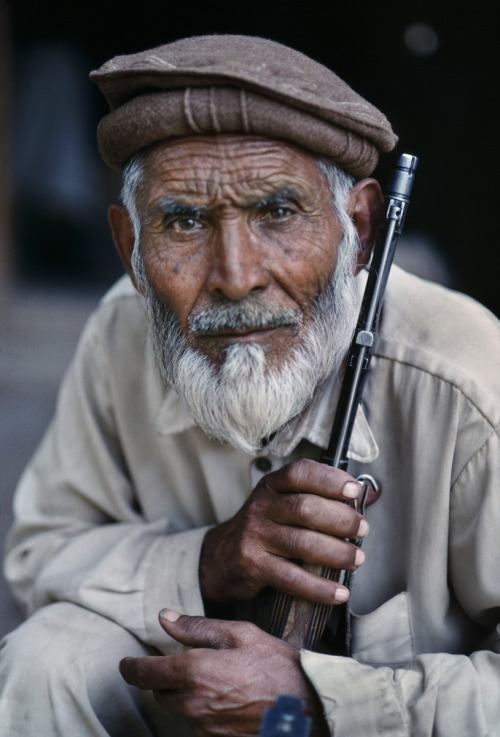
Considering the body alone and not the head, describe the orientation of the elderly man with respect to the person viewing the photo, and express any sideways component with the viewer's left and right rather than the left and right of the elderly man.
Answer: facing the viewer

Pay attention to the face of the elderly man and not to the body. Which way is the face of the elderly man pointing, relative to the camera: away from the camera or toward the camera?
toward the camera
